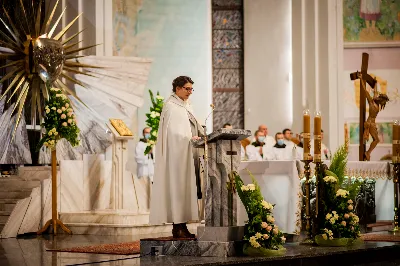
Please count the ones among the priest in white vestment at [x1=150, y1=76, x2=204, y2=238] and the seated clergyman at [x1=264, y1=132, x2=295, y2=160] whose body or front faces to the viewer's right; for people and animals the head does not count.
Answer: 1

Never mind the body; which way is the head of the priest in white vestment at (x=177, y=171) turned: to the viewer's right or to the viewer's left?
to the viewer's right

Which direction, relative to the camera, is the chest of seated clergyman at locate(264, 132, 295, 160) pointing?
toward the camera

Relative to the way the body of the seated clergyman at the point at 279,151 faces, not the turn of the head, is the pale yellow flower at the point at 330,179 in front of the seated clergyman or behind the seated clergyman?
in front

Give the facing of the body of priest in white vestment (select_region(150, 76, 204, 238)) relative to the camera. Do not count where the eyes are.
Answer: to the viewer's right

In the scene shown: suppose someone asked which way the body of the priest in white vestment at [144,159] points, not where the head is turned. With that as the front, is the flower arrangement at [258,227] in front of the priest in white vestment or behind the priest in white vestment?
in front

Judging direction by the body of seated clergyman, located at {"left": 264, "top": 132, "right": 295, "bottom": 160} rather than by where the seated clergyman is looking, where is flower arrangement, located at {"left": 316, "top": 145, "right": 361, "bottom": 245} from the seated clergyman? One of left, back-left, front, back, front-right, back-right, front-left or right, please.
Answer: front
